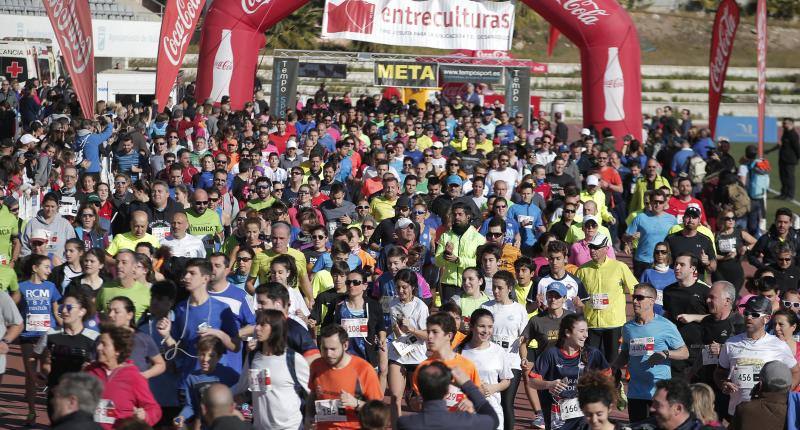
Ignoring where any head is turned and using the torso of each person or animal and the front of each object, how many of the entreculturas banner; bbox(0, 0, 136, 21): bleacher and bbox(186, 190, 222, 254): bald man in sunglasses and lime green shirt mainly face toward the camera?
3

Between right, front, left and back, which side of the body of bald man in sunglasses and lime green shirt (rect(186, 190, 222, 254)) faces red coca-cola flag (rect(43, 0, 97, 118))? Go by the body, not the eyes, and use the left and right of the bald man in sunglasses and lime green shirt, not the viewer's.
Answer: back

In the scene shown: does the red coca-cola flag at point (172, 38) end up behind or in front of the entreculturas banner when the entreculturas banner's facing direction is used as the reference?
in front

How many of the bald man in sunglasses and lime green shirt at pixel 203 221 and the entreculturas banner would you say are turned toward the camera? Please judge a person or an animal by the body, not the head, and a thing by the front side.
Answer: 2

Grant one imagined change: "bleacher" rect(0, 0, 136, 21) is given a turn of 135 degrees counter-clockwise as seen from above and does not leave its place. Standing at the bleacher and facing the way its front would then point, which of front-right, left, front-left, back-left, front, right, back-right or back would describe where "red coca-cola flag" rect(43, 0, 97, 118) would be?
back-right

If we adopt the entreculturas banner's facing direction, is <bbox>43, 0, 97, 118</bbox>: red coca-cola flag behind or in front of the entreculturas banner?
in front

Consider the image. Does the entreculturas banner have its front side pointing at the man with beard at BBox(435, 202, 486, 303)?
yes

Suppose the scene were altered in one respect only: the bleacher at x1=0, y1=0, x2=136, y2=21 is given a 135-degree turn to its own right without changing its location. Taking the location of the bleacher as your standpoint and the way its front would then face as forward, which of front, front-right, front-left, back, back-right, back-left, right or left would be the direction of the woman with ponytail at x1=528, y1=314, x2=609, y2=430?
back-left

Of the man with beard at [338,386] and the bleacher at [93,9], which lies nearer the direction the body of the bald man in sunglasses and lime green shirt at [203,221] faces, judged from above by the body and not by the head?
the man with beard

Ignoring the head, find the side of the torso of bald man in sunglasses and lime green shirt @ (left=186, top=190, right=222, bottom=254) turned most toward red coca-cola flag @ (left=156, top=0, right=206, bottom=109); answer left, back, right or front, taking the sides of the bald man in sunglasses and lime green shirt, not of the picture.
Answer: back

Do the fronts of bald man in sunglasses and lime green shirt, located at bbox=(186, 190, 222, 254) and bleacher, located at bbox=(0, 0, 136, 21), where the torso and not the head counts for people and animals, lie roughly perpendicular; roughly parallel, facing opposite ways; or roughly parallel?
roughly parallel

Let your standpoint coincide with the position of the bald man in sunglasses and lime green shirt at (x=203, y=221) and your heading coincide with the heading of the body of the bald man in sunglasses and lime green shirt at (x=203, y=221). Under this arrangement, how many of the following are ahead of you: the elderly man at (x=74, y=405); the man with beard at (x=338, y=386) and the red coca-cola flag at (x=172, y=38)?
2

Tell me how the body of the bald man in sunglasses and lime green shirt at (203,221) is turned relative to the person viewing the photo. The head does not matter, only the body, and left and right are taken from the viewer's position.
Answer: facing the viewer

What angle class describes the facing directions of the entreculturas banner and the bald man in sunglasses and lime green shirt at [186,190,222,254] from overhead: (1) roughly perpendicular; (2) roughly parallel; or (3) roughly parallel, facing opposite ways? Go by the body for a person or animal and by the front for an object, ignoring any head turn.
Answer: roughly parallel

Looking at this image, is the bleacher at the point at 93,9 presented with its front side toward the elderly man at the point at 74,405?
yes
